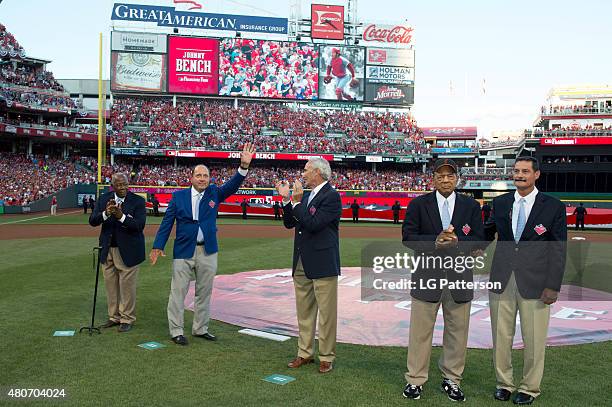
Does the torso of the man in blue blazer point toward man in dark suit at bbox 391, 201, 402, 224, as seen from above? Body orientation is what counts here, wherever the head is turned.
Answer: no

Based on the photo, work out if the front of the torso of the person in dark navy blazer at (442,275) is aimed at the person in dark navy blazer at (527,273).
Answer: no

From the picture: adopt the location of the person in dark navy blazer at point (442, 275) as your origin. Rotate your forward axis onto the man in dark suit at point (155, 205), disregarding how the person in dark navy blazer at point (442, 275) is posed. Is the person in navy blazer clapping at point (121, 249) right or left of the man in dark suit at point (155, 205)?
left

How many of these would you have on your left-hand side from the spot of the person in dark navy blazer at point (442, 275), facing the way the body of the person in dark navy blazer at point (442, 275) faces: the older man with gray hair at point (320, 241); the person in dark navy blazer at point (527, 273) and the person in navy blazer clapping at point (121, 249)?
1

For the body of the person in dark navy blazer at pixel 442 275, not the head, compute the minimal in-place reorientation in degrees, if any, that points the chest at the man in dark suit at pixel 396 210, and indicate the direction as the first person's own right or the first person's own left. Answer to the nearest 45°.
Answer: approximately 180°

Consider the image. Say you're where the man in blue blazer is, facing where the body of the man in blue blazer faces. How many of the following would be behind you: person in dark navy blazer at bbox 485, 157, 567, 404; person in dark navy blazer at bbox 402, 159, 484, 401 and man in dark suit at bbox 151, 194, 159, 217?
1

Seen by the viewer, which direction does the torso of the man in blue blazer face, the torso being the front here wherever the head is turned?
toward the camera

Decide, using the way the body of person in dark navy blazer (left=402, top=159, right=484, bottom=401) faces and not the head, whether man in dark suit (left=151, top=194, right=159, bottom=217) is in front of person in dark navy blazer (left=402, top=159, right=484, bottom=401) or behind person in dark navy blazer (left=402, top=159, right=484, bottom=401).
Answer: behind

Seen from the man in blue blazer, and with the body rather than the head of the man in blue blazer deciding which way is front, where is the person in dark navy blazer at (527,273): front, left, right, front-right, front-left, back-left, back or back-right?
front-left

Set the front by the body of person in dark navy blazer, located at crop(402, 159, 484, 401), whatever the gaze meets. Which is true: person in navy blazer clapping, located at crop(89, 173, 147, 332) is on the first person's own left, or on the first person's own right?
on the first person's own right

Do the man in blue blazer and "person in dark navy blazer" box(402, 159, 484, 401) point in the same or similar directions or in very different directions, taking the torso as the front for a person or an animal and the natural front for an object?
same or similar directions

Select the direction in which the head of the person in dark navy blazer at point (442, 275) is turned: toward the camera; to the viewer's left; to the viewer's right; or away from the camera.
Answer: toward the camera

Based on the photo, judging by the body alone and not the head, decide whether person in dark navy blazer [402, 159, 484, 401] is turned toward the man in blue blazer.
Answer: no

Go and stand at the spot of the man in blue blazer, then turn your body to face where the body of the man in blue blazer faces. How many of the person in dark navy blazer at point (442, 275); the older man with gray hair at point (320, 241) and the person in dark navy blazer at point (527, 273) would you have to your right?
0

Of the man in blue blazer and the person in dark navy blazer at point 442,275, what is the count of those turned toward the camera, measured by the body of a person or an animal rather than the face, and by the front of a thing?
2

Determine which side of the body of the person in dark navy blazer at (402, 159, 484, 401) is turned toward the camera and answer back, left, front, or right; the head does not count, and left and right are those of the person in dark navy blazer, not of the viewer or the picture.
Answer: front

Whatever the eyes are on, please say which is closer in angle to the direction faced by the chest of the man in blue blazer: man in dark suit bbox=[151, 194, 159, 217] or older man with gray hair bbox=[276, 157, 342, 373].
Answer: the older man with gray hair
